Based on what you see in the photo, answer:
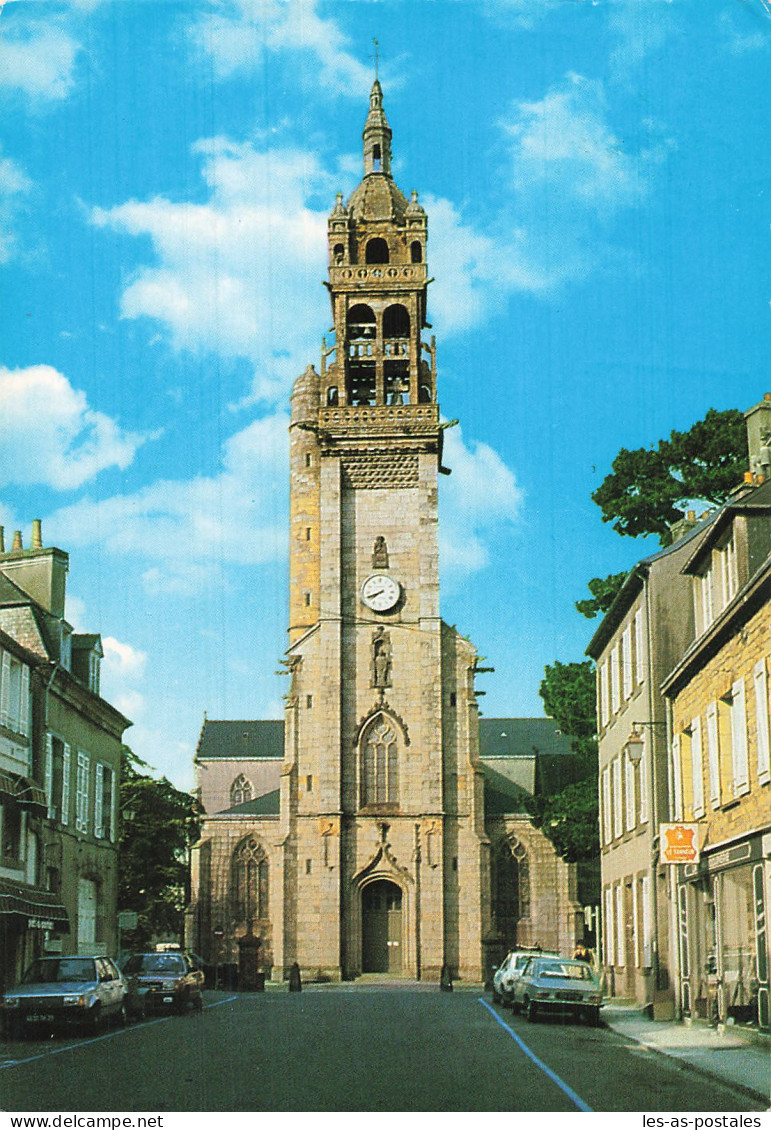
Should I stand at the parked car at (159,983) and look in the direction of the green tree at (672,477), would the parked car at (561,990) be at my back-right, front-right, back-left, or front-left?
front-right

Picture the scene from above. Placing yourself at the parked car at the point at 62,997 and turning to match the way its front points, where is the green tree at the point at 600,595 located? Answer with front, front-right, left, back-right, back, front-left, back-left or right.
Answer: back

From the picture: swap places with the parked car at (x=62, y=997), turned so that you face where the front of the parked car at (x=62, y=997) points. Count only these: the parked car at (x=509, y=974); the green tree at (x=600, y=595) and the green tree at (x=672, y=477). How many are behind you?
3

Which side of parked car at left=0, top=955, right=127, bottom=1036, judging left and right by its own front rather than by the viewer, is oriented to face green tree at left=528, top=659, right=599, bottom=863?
back

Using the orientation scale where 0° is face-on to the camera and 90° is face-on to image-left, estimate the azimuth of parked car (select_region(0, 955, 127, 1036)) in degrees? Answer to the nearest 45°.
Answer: approximately 45°

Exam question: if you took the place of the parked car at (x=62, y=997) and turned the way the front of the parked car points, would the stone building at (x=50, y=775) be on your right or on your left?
on your right

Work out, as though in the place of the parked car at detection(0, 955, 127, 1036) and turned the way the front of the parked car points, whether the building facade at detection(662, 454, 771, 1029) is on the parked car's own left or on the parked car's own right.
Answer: on the parked car's own left

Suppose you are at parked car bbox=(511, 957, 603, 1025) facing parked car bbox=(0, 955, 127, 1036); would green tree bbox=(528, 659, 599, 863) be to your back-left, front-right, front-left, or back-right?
back-right

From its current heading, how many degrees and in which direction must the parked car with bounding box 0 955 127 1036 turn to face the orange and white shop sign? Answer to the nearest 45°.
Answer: approximately 135° to its left
